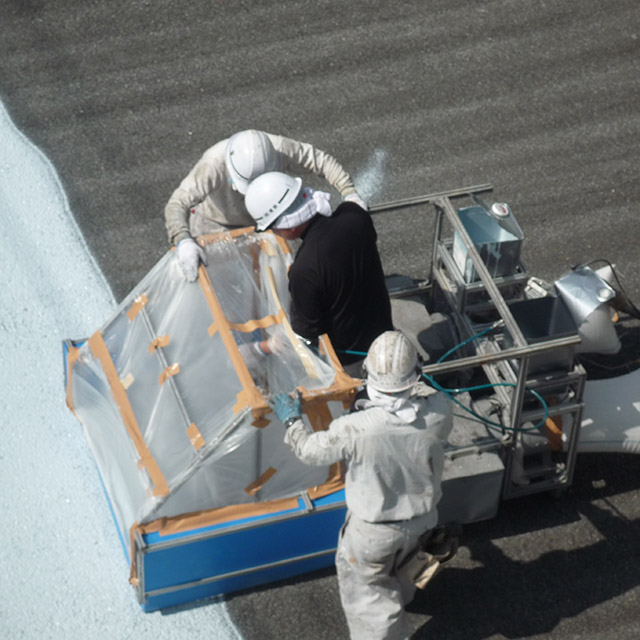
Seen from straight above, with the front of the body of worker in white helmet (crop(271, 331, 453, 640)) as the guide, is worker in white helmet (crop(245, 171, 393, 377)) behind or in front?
in front

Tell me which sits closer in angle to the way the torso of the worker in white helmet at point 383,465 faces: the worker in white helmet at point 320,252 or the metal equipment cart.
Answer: the worker in white helmet

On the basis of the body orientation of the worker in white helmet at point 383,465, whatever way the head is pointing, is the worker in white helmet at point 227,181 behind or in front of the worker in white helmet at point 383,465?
in front

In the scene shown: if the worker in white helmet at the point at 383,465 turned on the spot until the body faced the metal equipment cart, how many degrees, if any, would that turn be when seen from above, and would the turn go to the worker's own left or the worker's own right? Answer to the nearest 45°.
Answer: approximately 45° to the worker's own right

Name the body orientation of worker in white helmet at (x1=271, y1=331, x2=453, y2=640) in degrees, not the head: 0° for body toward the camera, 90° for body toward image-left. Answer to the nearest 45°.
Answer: approximately 180°
